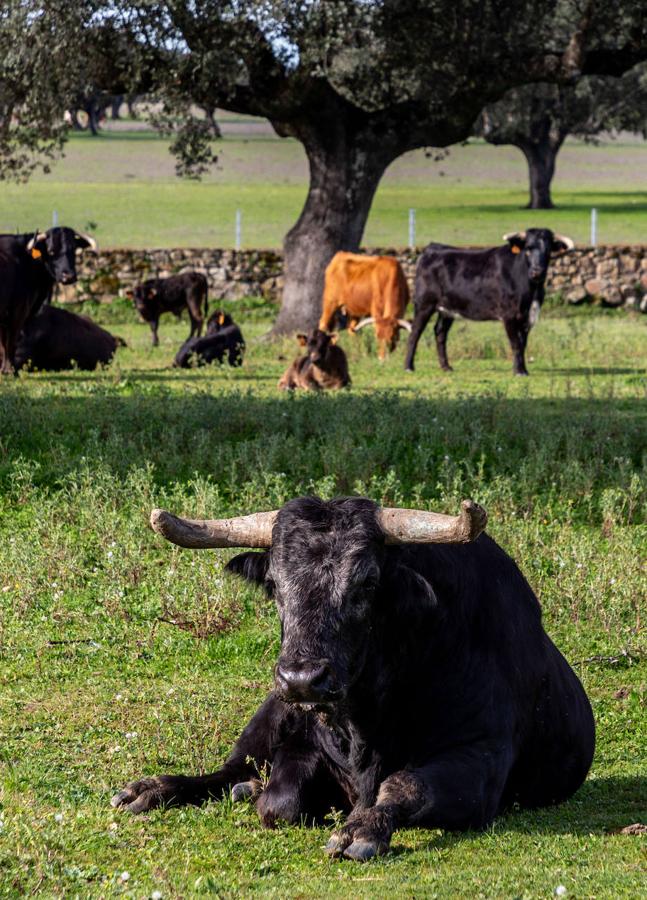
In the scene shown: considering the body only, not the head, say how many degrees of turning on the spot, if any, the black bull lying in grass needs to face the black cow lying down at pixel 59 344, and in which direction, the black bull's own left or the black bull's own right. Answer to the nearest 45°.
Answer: approximately 135° to the black bull's own right

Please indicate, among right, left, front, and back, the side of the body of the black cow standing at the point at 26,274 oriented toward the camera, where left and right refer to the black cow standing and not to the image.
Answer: right

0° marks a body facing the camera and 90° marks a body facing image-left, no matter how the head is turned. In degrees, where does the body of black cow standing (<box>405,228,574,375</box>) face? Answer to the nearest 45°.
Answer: approximately 270°

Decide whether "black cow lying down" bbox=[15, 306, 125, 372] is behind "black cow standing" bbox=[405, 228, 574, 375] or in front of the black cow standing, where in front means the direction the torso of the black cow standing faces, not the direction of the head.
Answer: behind

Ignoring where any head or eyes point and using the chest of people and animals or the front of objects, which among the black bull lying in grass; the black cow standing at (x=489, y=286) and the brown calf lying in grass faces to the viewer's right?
the black cow standing

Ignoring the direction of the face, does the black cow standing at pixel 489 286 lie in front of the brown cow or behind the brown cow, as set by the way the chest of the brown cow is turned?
in front

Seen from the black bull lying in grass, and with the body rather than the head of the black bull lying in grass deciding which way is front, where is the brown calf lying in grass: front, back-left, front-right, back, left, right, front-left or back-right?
back-right

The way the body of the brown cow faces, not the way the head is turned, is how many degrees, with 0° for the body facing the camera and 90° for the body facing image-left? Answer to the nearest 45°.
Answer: approximately 315°

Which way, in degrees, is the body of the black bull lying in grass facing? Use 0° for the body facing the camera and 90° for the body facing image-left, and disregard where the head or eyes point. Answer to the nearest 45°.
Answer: approximately 45°

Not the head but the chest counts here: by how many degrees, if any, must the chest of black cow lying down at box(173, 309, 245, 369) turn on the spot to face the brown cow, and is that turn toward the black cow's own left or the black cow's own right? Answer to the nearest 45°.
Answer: approximately 45° to the black cow's own left

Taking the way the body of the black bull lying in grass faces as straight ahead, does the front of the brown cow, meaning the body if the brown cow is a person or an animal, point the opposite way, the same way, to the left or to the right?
to the left

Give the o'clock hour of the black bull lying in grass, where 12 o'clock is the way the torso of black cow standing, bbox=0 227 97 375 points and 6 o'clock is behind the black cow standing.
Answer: The black bull lying in grass is roughly at 3 o'clock from the black cow standing.

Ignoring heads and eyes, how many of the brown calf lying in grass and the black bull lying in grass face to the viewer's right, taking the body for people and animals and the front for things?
0
